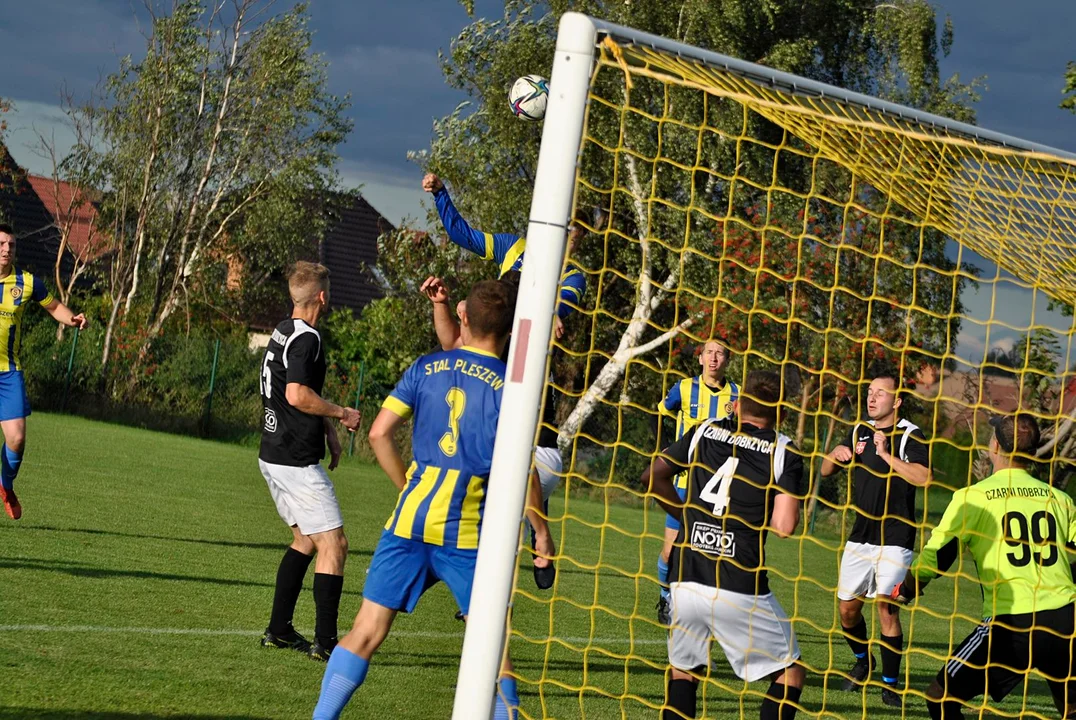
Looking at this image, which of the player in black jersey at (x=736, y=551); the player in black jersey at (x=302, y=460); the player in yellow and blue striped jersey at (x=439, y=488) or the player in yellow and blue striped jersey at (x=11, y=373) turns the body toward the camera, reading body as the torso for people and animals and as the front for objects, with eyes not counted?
the player in yellow and blue striped jersey at (x=11, y=373)

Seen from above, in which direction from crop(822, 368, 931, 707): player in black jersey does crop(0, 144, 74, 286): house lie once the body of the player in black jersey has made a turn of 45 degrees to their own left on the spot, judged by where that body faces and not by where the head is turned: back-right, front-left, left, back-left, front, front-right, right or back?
back-right

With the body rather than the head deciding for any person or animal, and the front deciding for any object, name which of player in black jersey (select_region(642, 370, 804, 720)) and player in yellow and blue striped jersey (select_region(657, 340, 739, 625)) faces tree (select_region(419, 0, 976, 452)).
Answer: the player in black jersey

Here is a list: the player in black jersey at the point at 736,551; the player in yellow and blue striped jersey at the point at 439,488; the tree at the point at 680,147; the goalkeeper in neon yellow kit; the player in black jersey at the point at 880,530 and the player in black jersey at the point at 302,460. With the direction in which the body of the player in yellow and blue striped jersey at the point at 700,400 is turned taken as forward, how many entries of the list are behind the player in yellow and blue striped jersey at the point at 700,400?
1

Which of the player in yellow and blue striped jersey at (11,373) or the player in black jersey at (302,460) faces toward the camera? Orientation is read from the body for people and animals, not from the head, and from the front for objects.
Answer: the player in yellow and blue striped jersey

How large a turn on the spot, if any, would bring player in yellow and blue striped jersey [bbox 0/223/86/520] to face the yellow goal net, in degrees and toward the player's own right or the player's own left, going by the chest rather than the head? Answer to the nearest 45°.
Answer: approximately 45° to the player's own left

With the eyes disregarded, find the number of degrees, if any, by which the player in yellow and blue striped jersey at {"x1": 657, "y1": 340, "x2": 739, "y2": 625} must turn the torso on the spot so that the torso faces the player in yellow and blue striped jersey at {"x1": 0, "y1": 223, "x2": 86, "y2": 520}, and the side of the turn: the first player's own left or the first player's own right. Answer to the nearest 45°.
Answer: approximately 90° to the first player's own right

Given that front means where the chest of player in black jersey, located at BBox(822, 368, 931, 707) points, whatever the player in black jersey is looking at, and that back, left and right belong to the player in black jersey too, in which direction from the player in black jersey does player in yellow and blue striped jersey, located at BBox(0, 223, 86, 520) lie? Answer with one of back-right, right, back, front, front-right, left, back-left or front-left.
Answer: front-right

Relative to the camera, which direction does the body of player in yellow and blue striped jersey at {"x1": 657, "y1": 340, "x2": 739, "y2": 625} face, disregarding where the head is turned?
toward the camera

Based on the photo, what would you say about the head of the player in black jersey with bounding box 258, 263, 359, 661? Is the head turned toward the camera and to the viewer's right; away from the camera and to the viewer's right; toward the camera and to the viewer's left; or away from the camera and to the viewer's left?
away from the camera and to the viewer's right

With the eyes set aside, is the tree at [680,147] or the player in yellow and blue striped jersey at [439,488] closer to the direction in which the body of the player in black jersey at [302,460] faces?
the tree

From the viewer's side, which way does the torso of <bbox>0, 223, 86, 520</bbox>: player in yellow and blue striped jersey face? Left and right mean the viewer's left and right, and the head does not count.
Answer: facing the viewer

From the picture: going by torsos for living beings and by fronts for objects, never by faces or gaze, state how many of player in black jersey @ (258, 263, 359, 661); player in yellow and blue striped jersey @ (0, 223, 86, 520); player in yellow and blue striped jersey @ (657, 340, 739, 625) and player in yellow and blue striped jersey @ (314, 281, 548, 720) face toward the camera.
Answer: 2

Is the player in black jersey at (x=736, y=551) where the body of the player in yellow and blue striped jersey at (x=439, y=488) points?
no

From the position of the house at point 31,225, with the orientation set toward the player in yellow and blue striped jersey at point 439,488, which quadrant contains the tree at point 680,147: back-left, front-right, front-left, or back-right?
front-left

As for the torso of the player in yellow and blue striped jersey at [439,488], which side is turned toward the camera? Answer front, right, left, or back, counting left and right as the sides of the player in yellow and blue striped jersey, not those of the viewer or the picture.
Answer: back

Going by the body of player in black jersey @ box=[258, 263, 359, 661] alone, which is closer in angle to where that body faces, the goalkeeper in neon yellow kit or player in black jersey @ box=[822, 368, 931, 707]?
the player in black jersey

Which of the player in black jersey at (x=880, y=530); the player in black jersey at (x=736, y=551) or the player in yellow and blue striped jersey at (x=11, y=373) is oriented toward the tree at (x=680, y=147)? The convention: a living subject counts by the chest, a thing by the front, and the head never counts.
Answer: the player in black jersey at (x=736, y=551)

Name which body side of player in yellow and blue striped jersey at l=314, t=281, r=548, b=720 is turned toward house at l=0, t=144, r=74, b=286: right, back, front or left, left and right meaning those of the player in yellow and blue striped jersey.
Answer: front

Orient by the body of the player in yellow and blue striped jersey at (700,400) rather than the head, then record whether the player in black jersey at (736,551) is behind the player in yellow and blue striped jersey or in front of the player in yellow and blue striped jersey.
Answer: in front

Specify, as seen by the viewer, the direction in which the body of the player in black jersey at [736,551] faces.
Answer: away from the camera

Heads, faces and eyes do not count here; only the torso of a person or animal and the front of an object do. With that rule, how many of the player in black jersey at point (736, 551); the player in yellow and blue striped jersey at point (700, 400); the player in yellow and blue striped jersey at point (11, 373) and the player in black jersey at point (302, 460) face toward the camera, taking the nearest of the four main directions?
2

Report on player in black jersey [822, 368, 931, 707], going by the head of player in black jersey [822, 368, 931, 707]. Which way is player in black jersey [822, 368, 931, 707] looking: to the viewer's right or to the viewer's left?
to the viewer's left
